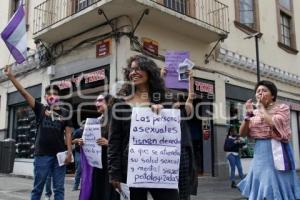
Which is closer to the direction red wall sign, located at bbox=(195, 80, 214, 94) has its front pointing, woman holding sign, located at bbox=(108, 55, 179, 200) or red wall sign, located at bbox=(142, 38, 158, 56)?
the woman holding sign

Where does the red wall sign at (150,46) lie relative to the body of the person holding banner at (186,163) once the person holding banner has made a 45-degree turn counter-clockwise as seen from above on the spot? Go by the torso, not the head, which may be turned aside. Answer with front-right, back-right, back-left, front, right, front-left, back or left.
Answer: back

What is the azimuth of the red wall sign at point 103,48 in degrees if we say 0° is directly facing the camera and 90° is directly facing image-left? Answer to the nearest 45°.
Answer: approximately 45°

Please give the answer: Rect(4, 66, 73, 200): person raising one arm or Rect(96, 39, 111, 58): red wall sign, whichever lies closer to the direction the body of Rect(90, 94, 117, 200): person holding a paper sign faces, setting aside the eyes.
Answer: the person raising one arm

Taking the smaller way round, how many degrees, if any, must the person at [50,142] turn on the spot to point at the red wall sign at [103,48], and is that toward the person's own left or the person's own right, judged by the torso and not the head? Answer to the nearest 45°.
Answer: approximately 180°

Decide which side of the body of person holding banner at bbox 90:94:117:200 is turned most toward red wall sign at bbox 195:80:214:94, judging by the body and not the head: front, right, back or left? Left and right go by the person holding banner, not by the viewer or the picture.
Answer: back

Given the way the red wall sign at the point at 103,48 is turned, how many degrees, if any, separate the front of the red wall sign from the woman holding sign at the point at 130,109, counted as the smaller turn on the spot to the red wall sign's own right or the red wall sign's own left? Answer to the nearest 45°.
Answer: approximately 45° to the red wall sign's own left

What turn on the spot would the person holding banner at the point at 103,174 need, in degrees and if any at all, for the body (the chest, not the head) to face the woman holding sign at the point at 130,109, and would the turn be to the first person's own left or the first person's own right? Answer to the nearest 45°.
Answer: approximately 45° to the first person's own left

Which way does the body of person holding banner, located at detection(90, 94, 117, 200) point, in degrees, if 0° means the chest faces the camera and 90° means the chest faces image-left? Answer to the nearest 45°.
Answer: approximately 45°
